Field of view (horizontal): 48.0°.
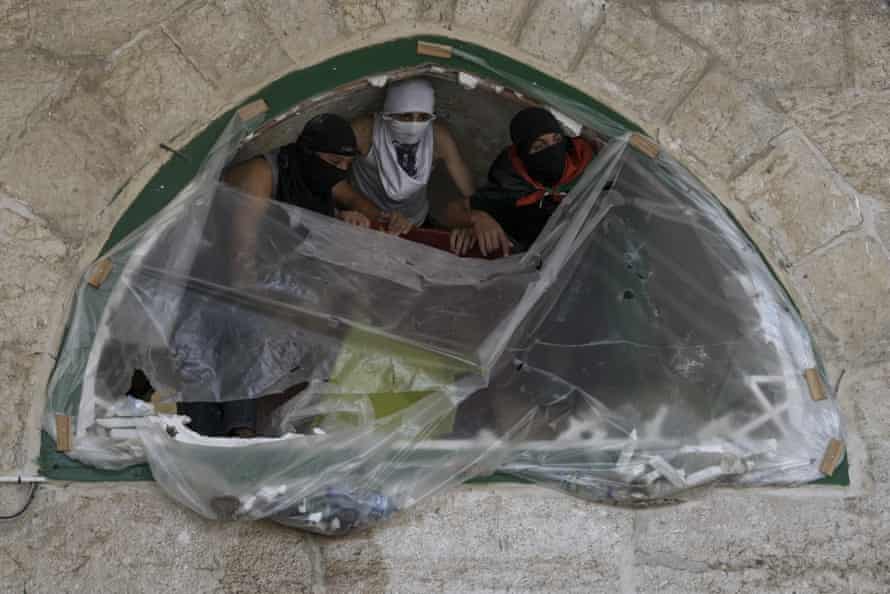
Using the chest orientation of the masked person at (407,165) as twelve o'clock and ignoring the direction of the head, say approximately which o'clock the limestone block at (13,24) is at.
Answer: The limestone block is roughly at 2 o'clock from the masked person.

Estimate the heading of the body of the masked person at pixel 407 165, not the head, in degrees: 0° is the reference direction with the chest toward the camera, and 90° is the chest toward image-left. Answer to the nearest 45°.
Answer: approximately 0°

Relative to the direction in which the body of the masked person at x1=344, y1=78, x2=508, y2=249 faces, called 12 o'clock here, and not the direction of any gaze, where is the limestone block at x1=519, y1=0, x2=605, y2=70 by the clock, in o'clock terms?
The limestone block is roughly at 11 o'clock from the masked person.

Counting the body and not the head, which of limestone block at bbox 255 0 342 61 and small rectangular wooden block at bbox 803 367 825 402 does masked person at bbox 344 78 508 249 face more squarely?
the limestone block

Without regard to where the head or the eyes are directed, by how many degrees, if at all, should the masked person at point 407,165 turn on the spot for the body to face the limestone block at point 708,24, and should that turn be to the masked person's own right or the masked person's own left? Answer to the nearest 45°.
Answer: approximately 45° to the masked person's own left

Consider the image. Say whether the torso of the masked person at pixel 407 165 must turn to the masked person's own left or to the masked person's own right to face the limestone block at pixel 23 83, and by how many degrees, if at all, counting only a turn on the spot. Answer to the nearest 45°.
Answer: approximately 45° to the masked person's own right

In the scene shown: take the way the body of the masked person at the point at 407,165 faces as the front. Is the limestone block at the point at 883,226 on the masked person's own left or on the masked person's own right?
on the masked person's own left

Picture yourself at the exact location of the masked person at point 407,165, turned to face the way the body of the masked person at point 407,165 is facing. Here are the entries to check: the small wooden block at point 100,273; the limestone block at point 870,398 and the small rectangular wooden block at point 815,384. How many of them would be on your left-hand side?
2

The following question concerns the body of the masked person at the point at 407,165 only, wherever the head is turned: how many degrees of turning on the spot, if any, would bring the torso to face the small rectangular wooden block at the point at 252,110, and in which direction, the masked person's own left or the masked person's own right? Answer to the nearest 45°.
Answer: approximately 45° to the masked person's own right
